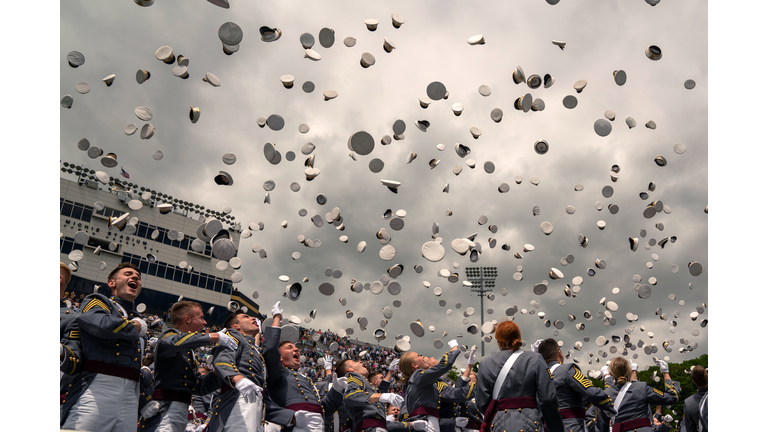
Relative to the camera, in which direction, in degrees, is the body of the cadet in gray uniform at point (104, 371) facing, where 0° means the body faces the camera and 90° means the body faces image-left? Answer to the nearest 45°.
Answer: approximately 315°

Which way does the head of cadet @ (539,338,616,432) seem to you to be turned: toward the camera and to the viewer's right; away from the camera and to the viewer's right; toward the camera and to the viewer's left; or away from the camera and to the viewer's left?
away from the camera and to the viewer's right

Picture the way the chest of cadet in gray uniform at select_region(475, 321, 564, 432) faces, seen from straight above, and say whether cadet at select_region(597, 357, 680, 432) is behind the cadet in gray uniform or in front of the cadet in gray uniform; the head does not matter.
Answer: in front

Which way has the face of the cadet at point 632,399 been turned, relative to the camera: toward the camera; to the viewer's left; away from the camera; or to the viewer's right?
away from the camera

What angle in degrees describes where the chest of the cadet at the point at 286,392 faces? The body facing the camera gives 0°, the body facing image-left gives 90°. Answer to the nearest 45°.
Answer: approximately 315°

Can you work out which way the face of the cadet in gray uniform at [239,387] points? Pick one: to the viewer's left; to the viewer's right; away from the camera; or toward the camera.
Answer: to the viewer's right

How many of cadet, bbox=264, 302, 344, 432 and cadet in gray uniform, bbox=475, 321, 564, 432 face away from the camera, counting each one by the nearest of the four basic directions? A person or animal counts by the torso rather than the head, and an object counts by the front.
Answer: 1

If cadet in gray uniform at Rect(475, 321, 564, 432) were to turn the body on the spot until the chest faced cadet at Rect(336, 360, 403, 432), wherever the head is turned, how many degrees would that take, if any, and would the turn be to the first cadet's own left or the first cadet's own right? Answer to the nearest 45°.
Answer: approximately 45° to the first cadet's own left

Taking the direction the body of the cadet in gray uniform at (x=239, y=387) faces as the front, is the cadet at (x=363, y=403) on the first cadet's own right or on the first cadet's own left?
on the first cadet's own left
